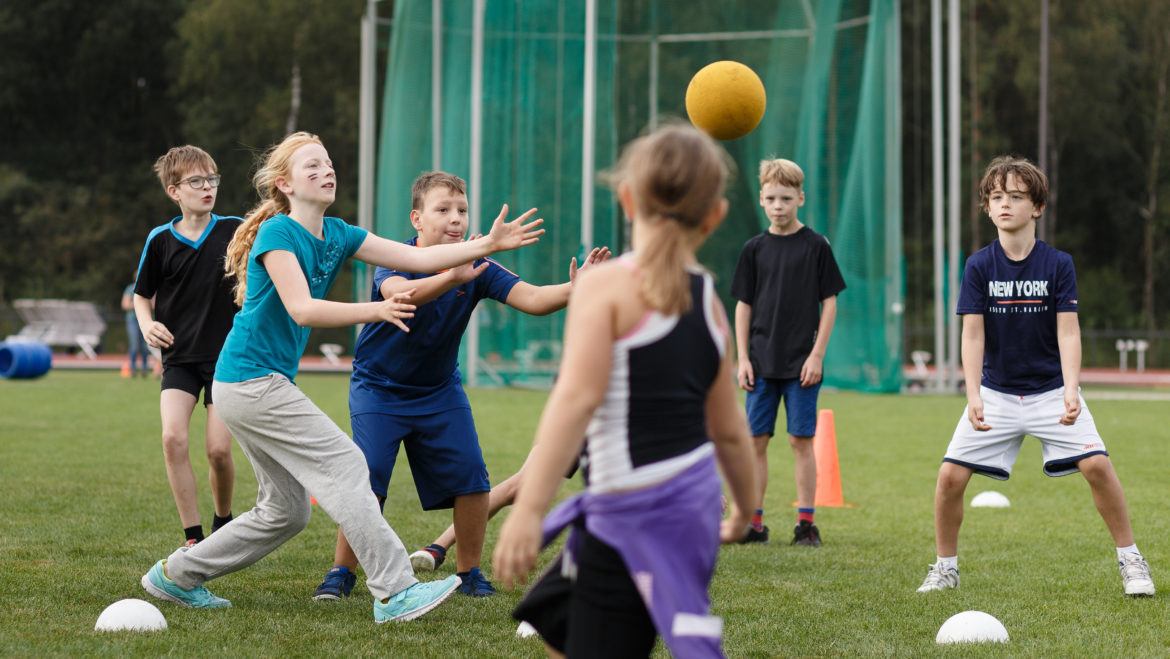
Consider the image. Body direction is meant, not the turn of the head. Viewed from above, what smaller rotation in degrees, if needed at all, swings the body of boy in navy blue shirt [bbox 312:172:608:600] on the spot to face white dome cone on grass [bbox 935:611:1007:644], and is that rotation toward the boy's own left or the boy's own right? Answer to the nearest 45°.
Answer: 0° — they already face it

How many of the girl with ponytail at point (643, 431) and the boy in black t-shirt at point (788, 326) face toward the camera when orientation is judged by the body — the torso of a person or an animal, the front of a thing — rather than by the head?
1

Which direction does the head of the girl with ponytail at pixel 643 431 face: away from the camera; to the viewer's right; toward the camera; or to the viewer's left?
away from the camera

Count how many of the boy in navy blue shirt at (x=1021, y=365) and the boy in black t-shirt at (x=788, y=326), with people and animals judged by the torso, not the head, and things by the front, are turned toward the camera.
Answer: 2

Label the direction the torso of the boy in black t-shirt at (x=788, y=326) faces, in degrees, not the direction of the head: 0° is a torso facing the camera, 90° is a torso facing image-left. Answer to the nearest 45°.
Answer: approximately 0°

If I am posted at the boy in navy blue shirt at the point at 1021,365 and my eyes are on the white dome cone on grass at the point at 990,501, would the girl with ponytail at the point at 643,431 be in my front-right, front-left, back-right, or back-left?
back-left

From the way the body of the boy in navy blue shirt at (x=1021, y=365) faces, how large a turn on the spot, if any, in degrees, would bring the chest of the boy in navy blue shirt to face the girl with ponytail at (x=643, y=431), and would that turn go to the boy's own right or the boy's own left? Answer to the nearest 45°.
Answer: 0° — they already face them

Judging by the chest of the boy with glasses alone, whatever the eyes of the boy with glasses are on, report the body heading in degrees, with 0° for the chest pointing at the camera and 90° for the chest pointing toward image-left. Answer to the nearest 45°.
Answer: approximately 315°

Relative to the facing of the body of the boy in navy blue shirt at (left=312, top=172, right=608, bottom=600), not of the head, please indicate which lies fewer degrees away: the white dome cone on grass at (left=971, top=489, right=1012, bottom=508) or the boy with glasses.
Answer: the white dome cone on grass
